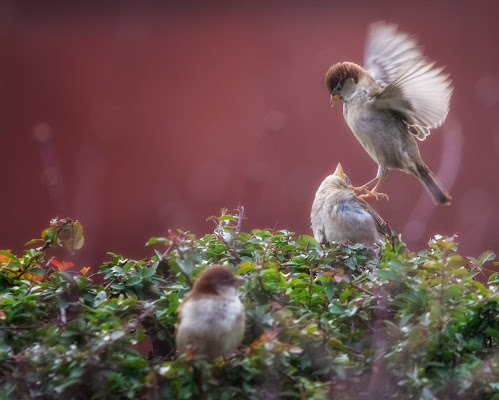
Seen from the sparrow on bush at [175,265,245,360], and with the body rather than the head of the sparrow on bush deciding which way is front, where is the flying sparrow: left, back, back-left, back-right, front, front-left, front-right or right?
left

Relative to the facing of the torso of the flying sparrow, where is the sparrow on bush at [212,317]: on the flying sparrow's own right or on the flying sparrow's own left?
on the flying sparrow's own left

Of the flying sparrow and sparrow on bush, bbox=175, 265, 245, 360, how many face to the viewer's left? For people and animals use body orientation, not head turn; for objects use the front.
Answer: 1

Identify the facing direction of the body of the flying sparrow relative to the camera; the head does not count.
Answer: to the viewer's left

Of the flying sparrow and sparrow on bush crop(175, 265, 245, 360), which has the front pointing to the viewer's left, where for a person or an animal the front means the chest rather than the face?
the flying sparrow

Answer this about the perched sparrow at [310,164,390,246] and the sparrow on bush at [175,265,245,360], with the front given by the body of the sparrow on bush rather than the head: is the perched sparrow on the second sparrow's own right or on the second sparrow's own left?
on the second sparrow's own left

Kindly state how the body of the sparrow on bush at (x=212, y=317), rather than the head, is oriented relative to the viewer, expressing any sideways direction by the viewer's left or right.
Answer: facing the viewer and to the right of the viewer

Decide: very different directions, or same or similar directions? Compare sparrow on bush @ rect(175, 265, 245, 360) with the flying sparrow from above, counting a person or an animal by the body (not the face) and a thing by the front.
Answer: very different directions
